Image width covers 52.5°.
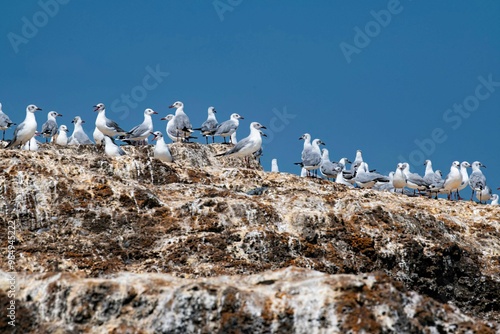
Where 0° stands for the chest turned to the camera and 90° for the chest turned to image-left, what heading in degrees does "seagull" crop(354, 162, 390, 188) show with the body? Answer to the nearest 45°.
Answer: approximately 90°

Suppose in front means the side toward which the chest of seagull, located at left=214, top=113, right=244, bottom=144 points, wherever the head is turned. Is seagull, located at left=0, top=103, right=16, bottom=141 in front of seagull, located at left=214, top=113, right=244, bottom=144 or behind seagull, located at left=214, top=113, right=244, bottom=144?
behind

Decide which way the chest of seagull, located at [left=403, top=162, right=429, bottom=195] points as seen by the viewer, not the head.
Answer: to the viewer's left

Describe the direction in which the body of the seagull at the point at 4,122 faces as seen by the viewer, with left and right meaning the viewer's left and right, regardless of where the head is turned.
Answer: facing to the left of the viewer

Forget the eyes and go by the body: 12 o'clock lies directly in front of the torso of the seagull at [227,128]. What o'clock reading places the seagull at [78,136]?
the seagull at [78,136] is roughly at 6 o'clock from the seagull at [227,128].

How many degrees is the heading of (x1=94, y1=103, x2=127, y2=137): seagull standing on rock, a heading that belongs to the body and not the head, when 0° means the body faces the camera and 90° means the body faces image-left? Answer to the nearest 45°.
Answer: approximately 90°

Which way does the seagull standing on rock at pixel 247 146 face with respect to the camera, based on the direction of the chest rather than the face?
to the viewer's right
